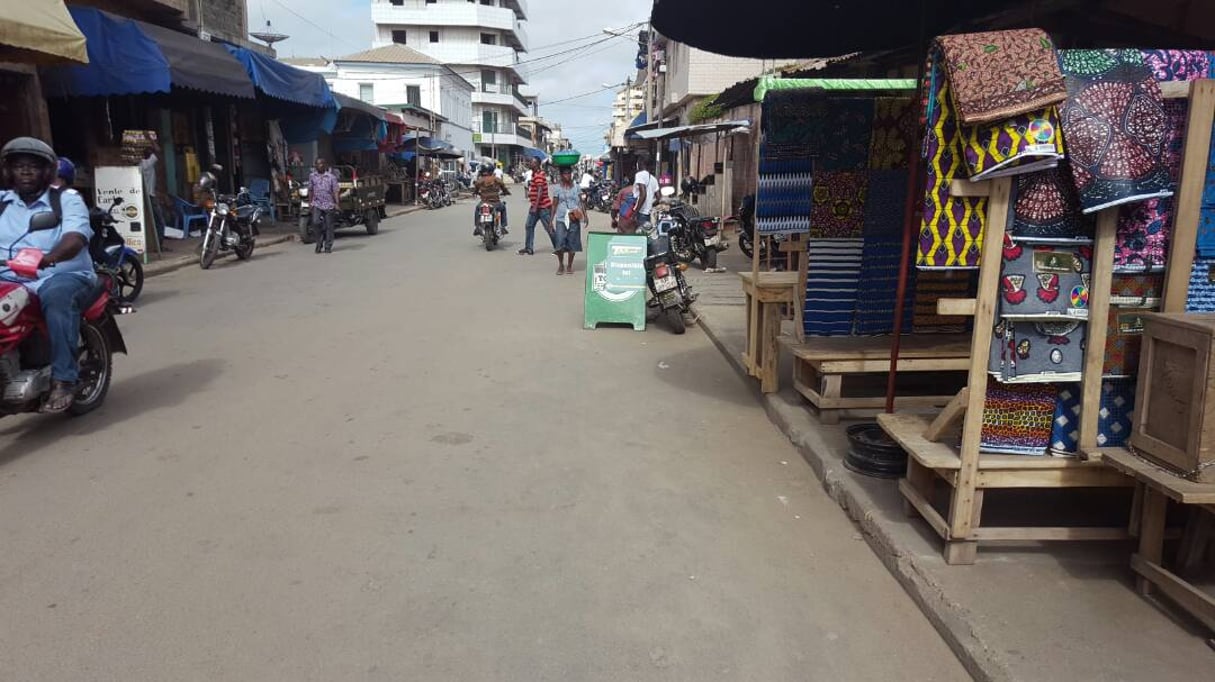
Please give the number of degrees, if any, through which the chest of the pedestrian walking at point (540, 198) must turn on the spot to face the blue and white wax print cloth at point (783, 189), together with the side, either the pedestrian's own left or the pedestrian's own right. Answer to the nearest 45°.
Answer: approximately 90° to the pedestrian's own left

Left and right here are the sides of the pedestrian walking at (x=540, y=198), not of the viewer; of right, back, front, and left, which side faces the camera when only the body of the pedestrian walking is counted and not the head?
left

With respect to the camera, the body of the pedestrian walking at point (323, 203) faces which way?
toward the camera

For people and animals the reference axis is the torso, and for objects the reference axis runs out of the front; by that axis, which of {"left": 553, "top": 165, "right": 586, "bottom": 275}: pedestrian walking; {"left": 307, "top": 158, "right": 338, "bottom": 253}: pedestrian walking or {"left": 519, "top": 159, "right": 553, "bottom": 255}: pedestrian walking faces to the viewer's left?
{"left": 519, "top": 159, "right": 553, "bottom": 255}: pedestrian walking

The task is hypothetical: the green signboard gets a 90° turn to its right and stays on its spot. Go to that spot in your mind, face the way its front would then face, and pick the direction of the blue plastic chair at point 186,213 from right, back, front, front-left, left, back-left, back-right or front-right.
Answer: front-right

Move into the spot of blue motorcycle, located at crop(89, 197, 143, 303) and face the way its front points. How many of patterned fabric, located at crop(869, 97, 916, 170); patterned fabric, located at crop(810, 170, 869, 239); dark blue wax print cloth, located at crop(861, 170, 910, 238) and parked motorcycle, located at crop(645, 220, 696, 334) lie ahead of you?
4

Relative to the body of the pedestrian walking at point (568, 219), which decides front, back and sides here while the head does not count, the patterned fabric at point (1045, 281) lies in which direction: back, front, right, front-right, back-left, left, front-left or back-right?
front

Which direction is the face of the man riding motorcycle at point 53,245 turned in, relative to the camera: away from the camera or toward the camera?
toward the camera

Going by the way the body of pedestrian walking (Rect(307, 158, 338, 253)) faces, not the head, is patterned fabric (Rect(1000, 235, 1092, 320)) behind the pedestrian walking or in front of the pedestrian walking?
in front

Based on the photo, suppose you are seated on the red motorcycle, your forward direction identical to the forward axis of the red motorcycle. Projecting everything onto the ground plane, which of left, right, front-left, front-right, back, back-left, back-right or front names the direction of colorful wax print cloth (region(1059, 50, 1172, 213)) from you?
left
